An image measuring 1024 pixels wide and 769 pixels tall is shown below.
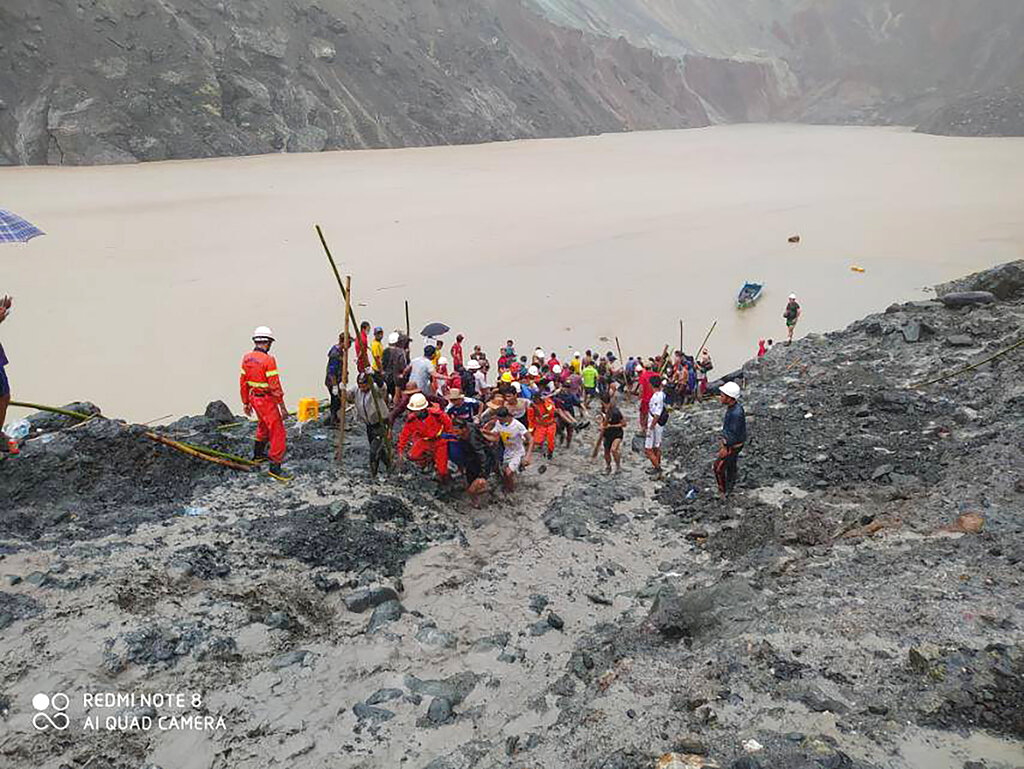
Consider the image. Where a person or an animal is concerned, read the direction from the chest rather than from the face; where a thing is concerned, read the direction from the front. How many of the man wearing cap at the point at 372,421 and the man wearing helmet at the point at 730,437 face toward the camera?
1

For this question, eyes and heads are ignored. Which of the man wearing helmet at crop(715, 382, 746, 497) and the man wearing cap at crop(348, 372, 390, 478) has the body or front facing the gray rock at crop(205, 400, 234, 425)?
the man wearing helmet at crop(715, 382, 746, 497)

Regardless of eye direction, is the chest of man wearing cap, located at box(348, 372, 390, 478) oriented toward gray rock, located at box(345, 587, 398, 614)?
yes

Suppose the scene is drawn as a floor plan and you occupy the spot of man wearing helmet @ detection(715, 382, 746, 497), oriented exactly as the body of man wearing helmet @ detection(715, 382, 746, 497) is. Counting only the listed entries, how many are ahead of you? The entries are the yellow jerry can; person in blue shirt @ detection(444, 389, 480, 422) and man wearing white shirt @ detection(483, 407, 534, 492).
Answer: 3

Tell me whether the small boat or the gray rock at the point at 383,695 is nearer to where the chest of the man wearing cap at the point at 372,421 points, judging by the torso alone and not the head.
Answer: the gray rock

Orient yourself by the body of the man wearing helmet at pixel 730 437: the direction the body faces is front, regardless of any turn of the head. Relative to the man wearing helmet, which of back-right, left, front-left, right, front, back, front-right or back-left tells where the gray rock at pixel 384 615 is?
front-left

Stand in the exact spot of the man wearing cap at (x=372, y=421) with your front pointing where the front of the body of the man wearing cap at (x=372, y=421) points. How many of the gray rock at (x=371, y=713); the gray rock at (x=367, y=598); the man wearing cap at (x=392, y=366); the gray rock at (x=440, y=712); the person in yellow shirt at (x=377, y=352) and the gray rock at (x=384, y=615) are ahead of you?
4

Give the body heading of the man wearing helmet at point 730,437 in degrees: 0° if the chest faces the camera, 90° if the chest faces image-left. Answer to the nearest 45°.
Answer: approximately 90°

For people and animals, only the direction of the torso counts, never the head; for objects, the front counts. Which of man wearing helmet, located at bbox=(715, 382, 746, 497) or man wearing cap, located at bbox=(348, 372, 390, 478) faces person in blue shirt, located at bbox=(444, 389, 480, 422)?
man wearing helmet, located at bbox=(715, 382, 746, 497)

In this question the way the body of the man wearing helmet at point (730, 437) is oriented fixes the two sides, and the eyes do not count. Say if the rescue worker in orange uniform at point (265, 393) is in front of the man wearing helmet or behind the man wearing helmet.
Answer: in front

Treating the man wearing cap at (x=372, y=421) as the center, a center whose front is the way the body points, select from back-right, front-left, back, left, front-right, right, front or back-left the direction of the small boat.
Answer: back-left

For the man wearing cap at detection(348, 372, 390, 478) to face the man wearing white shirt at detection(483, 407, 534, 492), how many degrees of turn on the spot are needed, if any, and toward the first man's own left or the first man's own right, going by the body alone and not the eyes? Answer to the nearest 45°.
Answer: approximately 90° to the first man's own left
